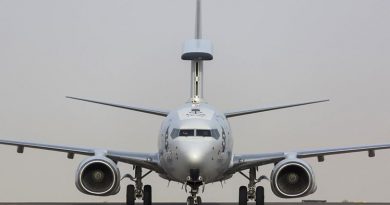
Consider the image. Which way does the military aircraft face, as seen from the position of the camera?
facing the viewer
